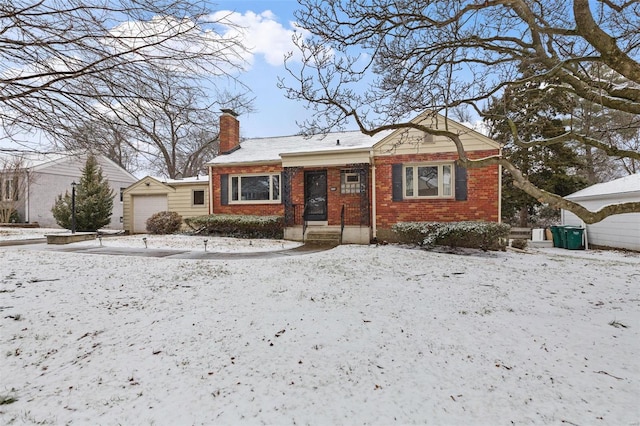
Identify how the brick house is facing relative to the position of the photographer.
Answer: facing the viewer

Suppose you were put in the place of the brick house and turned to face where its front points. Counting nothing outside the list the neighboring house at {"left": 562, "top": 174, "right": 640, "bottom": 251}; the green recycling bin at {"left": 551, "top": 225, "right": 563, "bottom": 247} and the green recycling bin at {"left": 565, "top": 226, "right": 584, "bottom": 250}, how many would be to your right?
0

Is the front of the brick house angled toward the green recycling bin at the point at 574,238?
no

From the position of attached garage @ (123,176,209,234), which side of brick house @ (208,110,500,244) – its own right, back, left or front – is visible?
right

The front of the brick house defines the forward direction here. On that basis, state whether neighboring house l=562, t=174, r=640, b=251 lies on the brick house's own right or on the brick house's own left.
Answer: on the brick house's own left

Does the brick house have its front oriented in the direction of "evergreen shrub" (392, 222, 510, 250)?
no

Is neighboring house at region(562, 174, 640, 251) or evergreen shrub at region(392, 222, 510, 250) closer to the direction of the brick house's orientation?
the evergreen shrub

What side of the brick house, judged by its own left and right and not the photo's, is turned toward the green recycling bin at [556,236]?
left

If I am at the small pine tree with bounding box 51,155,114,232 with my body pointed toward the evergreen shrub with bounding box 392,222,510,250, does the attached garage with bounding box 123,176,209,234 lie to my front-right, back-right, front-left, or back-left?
front-left

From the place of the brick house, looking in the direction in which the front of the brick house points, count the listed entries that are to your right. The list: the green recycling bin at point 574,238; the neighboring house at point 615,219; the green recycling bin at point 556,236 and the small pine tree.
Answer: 1
